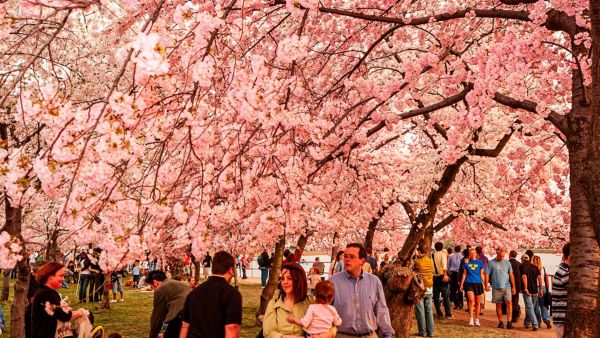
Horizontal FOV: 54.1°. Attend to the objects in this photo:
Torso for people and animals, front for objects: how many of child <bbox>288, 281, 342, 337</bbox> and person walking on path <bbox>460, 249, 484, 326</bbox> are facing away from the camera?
1

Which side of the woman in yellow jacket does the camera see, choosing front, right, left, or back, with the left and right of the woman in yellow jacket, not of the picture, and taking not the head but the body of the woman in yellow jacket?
front

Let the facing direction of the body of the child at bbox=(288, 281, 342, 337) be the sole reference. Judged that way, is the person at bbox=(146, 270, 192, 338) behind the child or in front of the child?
in front

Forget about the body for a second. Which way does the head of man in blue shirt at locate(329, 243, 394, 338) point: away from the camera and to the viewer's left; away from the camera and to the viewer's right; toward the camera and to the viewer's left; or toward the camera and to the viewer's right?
toward the camera and to the viewer's left

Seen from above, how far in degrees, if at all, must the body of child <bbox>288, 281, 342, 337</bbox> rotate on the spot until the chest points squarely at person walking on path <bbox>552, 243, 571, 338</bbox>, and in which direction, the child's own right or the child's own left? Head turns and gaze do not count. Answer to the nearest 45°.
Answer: approximately 45° to the child's own right

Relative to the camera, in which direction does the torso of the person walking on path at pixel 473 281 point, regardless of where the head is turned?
toward the camera

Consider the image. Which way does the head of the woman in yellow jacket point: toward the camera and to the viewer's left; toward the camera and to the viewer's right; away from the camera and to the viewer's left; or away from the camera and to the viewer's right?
toward the camera and to the viewer's left

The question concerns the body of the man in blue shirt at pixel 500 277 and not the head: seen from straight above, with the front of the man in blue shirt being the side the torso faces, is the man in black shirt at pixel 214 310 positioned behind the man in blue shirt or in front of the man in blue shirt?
in front

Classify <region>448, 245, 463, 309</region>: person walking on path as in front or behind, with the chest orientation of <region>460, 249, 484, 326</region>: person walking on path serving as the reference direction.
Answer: behind

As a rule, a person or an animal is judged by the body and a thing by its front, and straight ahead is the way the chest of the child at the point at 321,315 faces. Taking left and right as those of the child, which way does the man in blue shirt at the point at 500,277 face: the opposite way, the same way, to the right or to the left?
the opposite way
